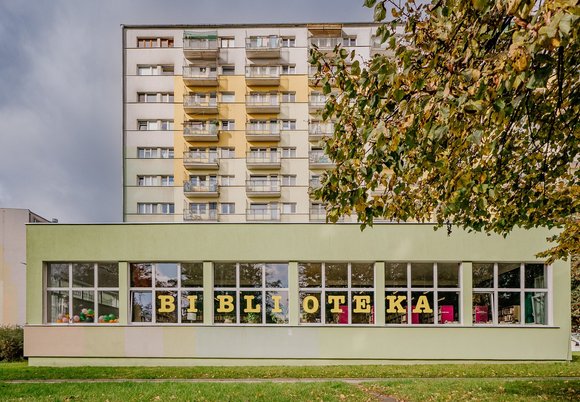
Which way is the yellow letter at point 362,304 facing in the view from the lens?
facing the viewer

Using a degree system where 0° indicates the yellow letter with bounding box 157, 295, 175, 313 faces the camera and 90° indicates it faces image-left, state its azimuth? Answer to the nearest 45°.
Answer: approximately 0°

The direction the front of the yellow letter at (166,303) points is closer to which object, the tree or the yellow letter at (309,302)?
the tree

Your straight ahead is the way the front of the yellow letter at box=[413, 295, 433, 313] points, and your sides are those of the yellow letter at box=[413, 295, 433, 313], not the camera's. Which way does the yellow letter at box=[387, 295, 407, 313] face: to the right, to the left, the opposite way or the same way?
the same way

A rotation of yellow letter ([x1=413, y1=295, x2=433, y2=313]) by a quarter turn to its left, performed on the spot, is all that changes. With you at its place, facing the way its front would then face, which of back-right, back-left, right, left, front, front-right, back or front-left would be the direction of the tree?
right

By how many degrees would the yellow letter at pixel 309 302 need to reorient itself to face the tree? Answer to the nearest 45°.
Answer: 0° — it already faces it

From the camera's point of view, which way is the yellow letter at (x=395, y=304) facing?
toward the camera

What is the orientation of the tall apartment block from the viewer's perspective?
toward the camera

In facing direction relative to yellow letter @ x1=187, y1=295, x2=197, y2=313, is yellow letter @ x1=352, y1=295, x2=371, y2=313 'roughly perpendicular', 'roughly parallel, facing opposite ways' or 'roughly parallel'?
roughly parallel
